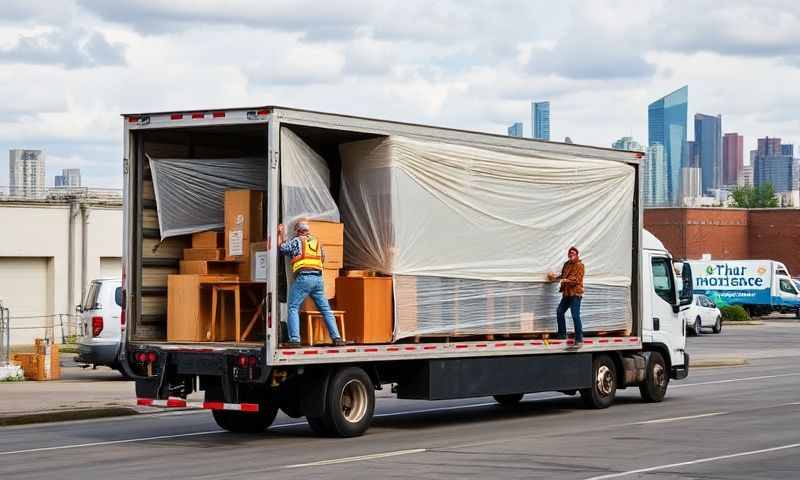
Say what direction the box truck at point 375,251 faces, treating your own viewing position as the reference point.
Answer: facing away from the viewer and to the right of the viewer

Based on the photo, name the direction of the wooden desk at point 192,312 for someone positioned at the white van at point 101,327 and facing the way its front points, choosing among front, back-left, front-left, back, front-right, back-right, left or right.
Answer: back-right

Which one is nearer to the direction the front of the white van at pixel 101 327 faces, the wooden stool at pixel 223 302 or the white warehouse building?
the white warehouse building

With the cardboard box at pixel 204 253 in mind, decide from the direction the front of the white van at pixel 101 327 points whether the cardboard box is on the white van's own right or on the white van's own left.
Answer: on the white van's own right

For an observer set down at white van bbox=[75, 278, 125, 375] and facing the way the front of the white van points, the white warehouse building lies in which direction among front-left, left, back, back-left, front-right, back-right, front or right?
front-left

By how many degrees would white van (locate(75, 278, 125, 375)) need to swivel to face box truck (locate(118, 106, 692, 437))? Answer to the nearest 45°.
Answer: approximately 135° to its right

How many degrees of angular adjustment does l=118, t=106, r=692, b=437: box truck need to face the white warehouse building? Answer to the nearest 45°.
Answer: approximately 90° to its left

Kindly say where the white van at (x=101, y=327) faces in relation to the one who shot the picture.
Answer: facing away from the viewer and to the right of the viewer

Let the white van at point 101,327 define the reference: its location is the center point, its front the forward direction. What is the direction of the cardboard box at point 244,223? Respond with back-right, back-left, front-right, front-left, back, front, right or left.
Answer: back-right

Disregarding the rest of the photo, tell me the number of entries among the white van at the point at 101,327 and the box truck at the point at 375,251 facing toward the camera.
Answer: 0

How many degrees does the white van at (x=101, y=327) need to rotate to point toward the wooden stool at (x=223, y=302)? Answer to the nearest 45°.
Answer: approximately 135° to its right
